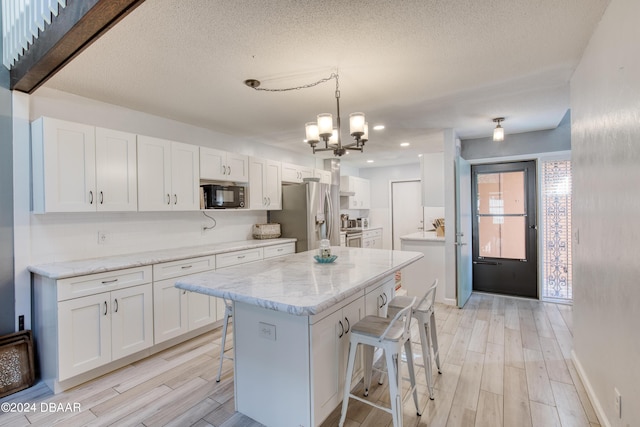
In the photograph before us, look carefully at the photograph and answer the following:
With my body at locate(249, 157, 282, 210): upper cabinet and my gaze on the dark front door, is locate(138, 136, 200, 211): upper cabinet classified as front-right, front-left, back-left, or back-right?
back-right

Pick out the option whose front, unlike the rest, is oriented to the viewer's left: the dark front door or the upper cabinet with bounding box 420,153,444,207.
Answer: the upper cabinet

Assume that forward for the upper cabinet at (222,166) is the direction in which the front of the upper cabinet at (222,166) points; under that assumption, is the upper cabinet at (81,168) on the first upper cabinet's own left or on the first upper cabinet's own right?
on the first upper cabinet's own right

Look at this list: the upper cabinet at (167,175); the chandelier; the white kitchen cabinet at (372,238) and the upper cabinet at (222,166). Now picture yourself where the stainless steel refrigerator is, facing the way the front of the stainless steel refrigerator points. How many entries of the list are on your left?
1

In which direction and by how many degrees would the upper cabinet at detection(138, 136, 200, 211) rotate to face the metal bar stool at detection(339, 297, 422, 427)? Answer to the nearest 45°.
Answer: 0° — it already faces it

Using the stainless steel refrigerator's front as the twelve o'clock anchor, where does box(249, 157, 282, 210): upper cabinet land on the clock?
The upper cabinet is roughly at 4 o'clock from the stainless steel refrigerator.

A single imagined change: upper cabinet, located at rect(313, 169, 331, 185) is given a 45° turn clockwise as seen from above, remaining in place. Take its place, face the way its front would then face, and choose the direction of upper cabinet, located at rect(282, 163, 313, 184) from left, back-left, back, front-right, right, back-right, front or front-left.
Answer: front-right

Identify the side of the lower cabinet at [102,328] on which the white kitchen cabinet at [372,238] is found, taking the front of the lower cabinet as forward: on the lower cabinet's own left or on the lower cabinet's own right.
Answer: on the lower cabinet's own left

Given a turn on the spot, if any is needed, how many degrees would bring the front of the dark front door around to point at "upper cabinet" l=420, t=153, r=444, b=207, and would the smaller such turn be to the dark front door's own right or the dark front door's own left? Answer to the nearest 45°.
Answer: approximately 45° to the dark front door's own right

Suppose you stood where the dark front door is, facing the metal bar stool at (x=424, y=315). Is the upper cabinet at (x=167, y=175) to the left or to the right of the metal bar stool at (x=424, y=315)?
right

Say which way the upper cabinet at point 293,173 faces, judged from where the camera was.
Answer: facing the viewer and to the right of the viewer

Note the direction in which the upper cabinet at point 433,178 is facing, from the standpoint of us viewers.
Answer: facing to the left of the viewer
